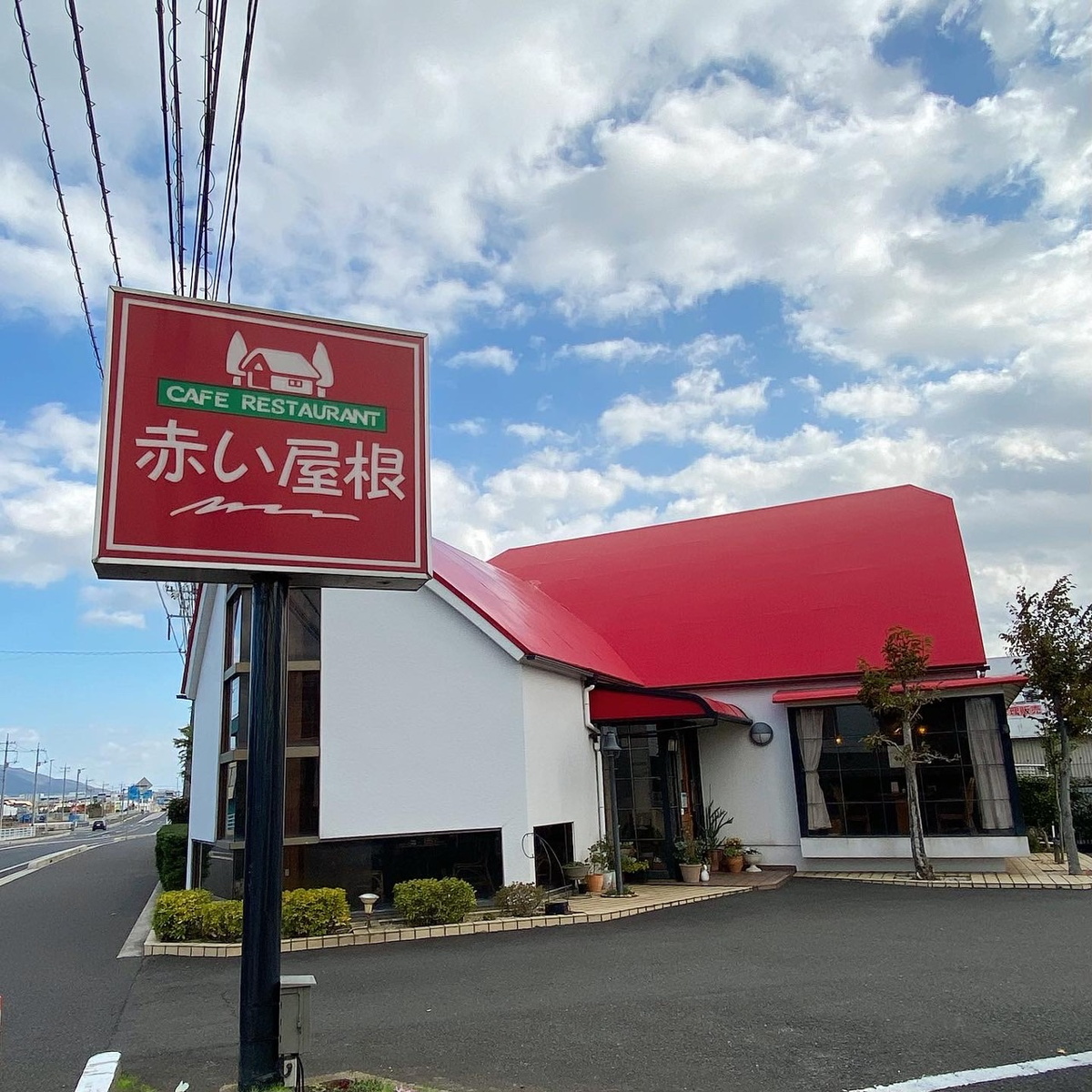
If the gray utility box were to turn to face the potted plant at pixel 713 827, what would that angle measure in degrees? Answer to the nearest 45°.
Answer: approximately 135° to its left

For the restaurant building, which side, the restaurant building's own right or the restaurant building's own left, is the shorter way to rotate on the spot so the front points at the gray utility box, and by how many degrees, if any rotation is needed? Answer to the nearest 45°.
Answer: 0° — it already faces it

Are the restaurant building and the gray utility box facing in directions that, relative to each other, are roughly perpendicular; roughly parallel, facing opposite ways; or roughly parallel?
roughly parallel

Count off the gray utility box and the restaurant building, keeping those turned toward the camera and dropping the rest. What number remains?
2

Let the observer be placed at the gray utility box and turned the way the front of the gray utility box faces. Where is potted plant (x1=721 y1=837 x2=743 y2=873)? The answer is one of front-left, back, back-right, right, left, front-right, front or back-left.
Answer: back-left

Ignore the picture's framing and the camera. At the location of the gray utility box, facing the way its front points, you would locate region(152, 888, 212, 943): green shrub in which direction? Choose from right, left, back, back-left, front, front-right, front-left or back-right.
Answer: back

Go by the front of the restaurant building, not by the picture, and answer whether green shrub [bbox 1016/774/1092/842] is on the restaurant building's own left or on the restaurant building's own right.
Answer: on the restaurant building's own left

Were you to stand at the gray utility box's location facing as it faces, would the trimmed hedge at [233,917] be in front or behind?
behind

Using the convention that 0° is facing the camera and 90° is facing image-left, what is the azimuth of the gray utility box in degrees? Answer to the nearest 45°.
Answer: approximately 0°

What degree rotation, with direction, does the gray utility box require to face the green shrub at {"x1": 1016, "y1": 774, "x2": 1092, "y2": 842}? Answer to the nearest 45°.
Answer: approximately 135° to its left

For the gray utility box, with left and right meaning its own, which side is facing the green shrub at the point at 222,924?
back

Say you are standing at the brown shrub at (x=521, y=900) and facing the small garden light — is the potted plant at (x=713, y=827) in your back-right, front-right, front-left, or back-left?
back-right

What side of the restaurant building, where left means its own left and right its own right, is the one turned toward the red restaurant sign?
front
